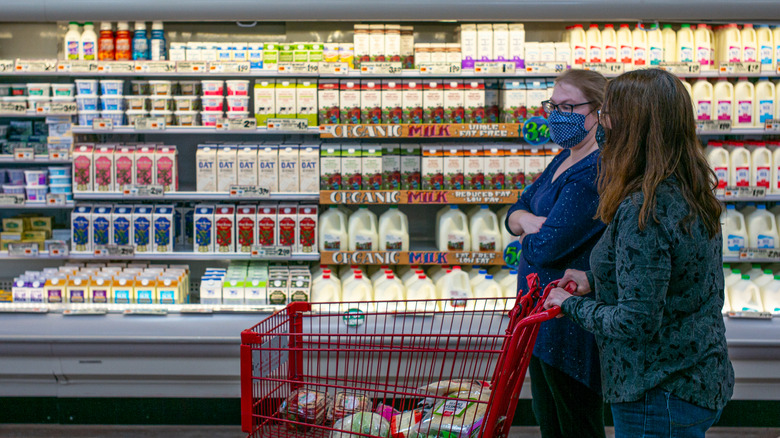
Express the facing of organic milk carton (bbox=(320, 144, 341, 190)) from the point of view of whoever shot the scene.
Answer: facing the viewer

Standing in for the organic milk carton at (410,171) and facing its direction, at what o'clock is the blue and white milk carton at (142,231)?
the blue and white milk carton at (142,231) is roughly at 3 o'clock from the organic milk carton at (410,171).

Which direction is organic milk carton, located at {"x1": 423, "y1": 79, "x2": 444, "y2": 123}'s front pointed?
toward the camera

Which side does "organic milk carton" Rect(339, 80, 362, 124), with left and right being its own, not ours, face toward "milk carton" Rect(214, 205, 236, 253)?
right

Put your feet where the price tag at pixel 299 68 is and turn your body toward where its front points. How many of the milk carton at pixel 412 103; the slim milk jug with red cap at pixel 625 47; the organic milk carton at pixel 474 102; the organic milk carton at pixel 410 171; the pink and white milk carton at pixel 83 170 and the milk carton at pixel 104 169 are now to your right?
2

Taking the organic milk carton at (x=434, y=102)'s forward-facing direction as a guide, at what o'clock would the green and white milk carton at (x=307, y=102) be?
the green and white milk carton at (x=307, y=102) is roughly at 3 o'clock from the organic milk carton at (x=434, y=102).

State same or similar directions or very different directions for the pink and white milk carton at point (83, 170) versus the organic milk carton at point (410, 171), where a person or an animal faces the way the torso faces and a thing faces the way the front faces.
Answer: same or similar directions

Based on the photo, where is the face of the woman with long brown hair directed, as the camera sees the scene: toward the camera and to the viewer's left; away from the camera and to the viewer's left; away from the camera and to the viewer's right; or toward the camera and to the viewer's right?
away from the camera and to the viewer's left

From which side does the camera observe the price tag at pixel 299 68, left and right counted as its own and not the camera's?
front

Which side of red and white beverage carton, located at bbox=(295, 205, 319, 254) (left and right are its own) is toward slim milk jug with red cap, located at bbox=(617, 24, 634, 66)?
left

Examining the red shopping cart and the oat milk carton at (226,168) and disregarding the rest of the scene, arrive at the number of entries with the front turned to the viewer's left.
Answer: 1

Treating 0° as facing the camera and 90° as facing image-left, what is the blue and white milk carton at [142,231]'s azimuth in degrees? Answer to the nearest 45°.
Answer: approximately 0°

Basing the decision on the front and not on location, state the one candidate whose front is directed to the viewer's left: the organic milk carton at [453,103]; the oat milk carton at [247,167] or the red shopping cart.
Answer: the red shopping cart

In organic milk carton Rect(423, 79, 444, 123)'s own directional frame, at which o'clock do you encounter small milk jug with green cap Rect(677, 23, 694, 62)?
The small milk jug with green cap is roughly at 9 o'clock from the organic milk carton.

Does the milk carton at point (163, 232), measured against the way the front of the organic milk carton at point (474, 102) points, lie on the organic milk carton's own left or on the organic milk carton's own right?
on the organic milk carton's own right
